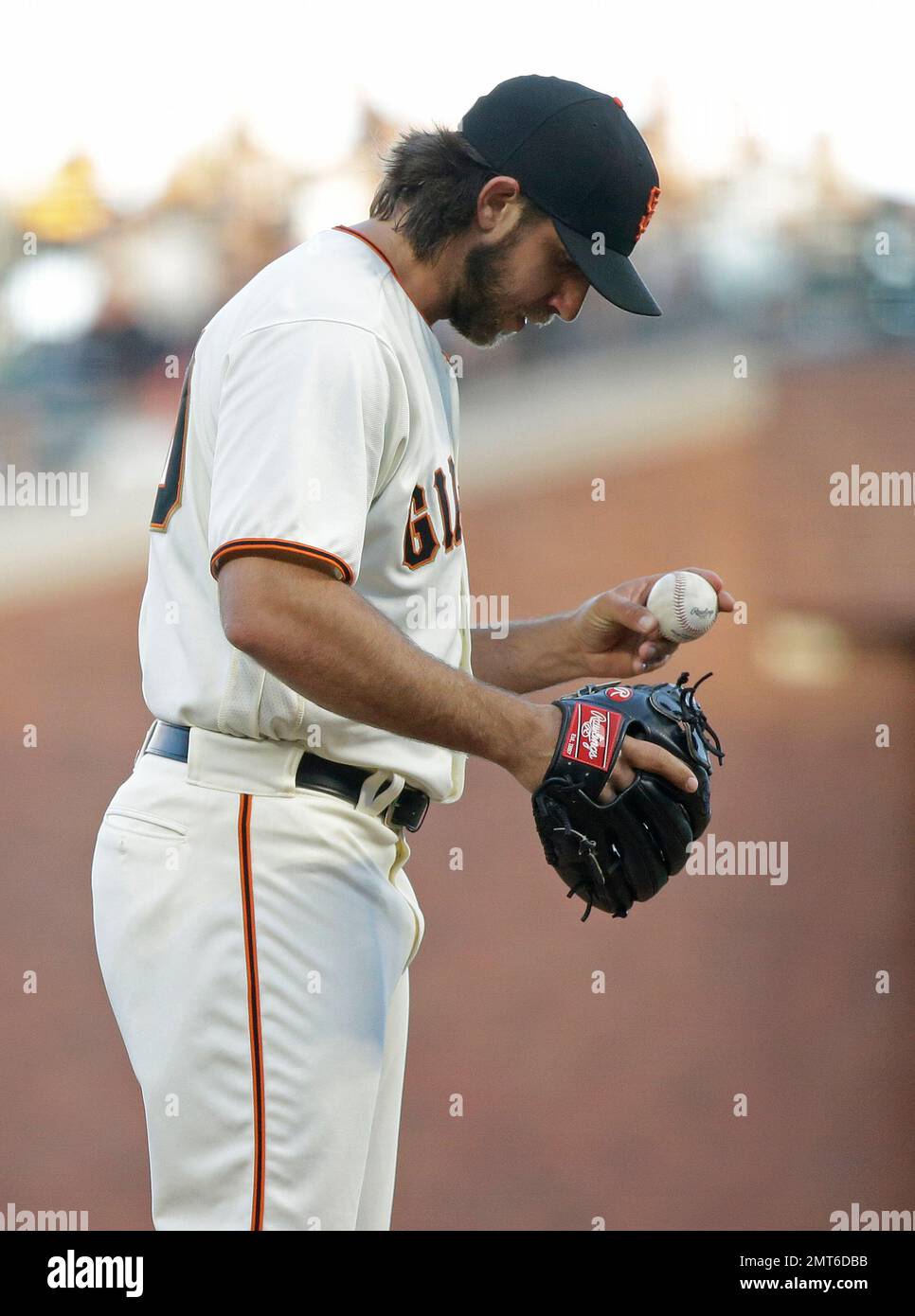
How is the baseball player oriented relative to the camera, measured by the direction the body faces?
to the viewer's right
